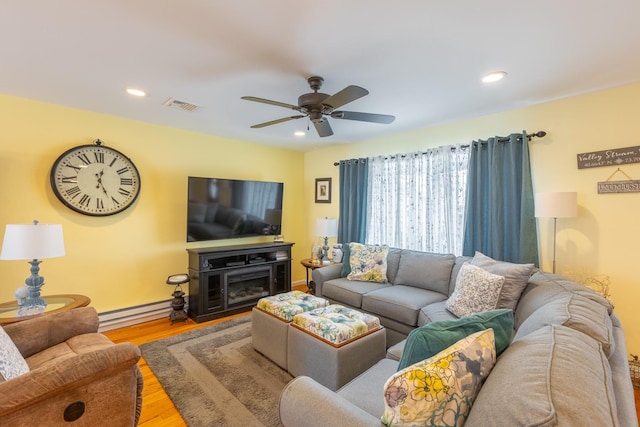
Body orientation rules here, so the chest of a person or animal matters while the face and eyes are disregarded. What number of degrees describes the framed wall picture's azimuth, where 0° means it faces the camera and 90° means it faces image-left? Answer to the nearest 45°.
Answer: approximately 45°

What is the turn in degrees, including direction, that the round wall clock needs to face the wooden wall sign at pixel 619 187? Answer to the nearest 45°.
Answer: approximately 45° to its left

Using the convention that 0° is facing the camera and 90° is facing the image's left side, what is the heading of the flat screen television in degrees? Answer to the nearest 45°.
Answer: approximately 315°

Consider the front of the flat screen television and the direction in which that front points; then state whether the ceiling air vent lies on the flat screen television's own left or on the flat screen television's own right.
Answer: on the flat screen television's own right

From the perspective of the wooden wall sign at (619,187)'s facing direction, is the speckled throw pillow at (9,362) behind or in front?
in front

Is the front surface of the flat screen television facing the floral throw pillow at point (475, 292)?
yes

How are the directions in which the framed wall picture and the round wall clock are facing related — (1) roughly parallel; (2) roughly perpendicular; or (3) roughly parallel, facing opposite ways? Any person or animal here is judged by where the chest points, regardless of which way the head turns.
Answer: roughly perpendicular

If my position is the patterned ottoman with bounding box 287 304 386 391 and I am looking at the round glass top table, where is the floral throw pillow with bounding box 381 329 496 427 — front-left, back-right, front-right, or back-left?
back-left

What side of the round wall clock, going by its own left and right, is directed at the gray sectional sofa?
front

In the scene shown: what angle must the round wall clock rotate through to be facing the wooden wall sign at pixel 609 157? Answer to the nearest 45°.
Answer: approximately 45° to its left
